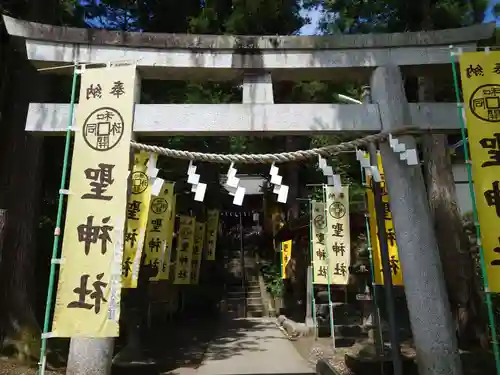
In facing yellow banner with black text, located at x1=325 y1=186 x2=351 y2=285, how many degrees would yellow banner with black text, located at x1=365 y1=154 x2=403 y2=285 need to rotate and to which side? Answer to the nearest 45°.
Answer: approximately 180°

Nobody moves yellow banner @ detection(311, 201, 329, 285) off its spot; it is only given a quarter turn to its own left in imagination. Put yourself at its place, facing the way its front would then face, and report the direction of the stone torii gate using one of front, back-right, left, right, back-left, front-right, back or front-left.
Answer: right

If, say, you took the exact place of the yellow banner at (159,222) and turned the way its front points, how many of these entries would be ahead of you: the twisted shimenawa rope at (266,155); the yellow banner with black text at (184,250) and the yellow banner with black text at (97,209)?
2

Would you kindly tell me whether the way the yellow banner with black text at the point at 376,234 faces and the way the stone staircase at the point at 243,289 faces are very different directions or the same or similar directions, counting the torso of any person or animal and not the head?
same or similar directions

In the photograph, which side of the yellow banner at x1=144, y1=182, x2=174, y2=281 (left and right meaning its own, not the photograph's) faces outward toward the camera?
front

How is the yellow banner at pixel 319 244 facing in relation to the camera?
toward the camera

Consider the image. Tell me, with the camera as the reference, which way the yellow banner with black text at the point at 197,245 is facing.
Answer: facing the viewer

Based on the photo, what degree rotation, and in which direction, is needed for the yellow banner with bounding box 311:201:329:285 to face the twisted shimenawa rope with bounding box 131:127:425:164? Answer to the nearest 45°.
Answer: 0° — it already faces it

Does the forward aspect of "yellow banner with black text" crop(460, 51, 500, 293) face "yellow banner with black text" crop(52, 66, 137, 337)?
no

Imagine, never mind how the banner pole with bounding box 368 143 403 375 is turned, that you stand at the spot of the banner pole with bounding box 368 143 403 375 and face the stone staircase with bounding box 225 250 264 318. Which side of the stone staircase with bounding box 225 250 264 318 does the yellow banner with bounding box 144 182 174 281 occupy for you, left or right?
left

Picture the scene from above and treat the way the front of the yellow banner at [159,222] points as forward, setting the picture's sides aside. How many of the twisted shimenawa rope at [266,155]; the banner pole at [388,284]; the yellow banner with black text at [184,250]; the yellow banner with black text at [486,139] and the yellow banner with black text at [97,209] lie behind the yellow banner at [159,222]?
1

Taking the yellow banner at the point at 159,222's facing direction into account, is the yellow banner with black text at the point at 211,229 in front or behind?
behind

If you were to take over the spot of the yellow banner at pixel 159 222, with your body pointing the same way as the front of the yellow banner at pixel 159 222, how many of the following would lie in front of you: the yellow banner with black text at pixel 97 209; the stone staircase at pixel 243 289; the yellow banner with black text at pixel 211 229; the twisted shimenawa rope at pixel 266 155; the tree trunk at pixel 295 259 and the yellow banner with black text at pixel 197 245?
2

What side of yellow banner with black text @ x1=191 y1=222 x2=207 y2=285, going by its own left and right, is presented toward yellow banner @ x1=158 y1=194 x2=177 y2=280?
front
